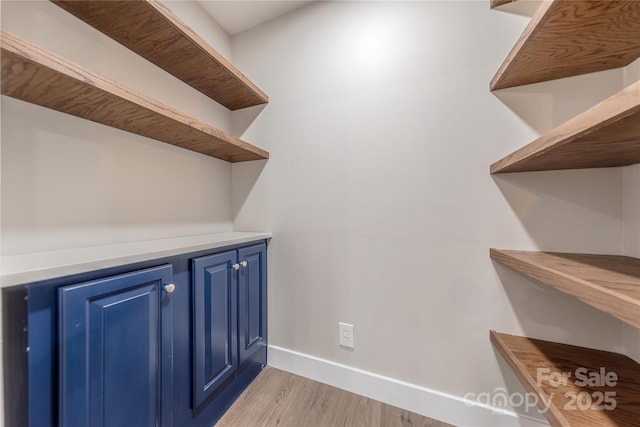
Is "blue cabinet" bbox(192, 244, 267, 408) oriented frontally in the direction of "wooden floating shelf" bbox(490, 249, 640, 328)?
yes

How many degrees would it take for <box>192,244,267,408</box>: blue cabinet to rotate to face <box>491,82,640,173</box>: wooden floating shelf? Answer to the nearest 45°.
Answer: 0° — it already faces it

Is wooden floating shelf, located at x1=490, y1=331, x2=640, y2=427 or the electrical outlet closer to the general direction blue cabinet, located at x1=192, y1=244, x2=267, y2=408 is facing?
the wooden floating shelf

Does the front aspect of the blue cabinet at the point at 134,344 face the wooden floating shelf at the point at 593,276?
yes

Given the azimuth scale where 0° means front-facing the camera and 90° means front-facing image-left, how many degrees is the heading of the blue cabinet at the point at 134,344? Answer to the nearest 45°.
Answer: approximately 315°

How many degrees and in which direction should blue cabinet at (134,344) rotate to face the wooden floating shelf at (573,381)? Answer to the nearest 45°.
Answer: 0° — it already faces it

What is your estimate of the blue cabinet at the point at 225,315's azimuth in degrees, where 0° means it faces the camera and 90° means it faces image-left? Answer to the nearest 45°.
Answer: approximately 315°
